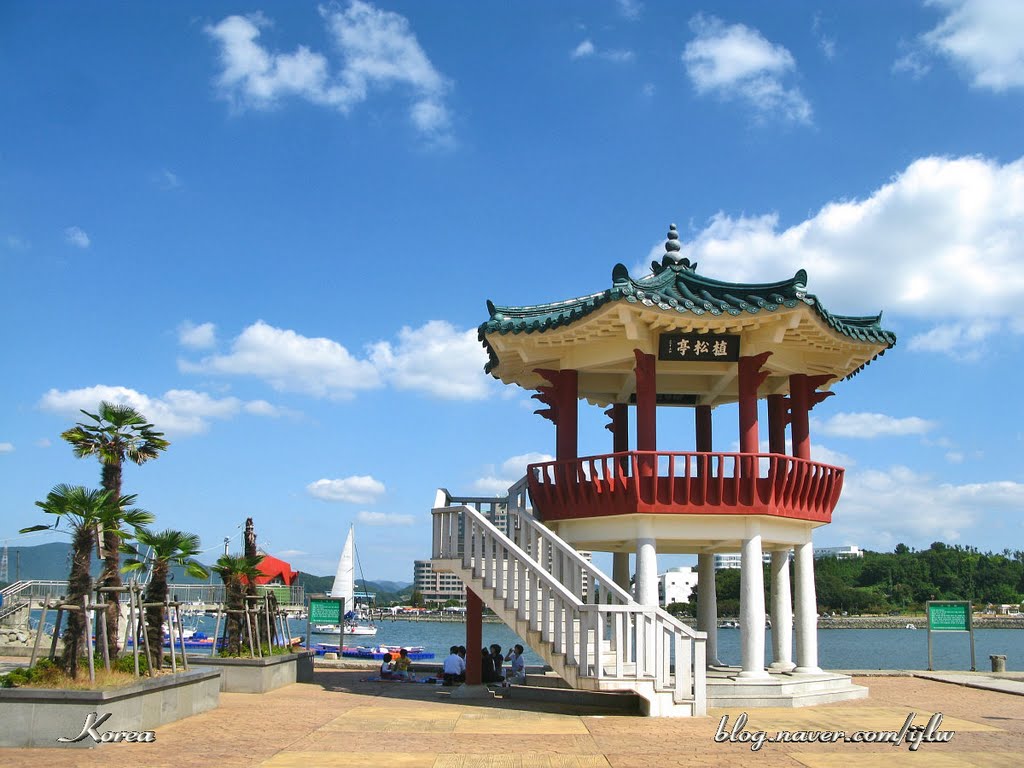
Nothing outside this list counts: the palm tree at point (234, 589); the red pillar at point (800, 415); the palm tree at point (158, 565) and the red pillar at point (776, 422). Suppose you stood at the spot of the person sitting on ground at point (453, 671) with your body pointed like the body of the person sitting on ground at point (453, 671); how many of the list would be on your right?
2

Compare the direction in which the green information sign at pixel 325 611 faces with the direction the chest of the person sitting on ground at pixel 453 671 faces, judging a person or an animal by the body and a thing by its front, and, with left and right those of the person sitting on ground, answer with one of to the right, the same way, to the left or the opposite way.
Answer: the opposite way

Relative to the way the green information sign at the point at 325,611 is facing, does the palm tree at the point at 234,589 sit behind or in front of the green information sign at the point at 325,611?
in front

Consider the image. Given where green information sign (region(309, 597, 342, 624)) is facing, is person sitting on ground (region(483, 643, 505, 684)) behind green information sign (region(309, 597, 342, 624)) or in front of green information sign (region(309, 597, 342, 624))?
in front

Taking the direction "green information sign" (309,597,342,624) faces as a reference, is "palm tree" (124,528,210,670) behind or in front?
in front

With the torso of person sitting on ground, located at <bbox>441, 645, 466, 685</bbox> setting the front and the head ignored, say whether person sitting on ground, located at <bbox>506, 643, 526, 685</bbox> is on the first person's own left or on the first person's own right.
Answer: on the first person's own right

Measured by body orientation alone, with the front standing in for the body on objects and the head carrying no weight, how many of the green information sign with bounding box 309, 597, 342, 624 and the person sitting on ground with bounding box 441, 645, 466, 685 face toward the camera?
1
